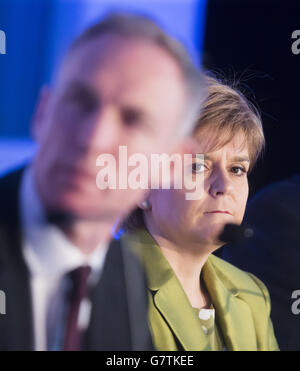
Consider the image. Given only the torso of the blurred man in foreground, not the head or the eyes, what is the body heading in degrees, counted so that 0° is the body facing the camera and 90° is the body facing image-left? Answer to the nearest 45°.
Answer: approximately 0°

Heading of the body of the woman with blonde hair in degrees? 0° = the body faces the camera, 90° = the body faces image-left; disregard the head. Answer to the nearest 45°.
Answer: approximately 315°
